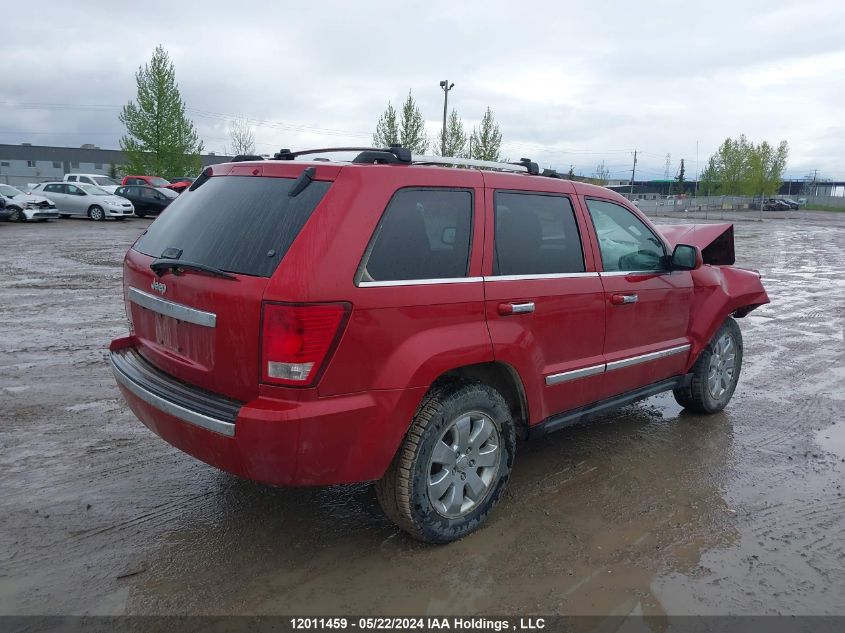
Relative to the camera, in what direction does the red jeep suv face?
facing away from the viewer and to the right of the viewer

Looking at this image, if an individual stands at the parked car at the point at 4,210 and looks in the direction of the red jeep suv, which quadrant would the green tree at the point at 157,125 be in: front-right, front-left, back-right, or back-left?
back-left

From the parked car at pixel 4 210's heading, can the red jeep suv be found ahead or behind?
ahead

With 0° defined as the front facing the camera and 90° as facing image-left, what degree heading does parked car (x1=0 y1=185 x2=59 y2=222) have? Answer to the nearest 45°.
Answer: approximately 315°

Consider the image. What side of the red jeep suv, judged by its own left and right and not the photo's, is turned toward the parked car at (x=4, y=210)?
left

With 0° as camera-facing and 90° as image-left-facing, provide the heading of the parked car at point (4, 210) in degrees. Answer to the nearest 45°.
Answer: approximately 315°

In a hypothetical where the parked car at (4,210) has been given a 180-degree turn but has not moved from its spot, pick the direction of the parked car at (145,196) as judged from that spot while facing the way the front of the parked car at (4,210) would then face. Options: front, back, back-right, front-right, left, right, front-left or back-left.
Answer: right

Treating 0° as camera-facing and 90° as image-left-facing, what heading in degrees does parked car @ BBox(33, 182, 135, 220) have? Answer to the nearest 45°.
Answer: approximately 315°

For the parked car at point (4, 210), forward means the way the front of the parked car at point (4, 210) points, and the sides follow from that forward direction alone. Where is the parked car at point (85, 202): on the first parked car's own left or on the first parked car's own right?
on the first parked car's own left
